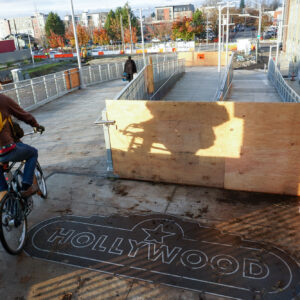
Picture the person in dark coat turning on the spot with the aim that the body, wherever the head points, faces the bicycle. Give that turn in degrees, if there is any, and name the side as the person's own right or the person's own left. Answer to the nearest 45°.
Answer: approximately 180°

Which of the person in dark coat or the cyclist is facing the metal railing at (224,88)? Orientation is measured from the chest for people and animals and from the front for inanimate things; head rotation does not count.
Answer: the cyclist

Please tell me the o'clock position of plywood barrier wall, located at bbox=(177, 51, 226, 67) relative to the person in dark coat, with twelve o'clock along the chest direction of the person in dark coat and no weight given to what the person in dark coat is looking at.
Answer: The plywood barrier wall is roughly at 1 o'clock from the person in dark coat.

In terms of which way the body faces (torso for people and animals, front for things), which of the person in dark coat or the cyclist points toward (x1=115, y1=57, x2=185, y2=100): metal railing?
the cyclist

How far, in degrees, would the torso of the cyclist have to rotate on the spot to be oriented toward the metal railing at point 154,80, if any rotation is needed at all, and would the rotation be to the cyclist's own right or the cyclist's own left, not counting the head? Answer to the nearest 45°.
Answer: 0° — they already face it

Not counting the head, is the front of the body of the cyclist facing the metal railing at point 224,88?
yes

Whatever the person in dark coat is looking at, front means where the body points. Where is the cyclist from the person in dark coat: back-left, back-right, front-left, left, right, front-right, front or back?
back

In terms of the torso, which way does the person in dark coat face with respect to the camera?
away from the camera
